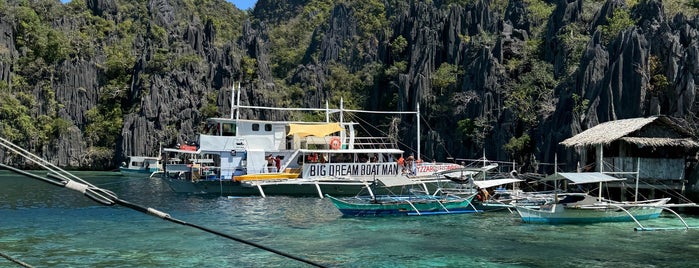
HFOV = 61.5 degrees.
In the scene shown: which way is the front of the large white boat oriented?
to the viewer's right

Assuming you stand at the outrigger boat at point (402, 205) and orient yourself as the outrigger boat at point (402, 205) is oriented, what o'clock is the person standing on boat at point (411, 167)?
The person standing on boat is roughly at 3 o'clock from the outrigger boat.

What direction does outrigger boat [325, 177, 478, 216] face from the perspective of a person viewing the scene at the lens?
facing to the left of the viewer

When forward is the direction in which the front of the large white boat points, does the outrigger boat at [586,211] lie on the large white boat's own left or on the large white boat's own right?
on the large white boat's own right

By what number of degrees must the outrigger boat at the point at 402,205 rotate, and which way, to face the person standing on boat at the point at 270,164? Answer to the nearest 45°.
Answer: approximately 45° to its right

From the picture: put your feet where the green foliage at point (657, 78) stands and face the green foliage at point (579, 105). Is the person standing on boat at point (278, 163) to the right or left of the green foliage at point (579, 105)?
left
